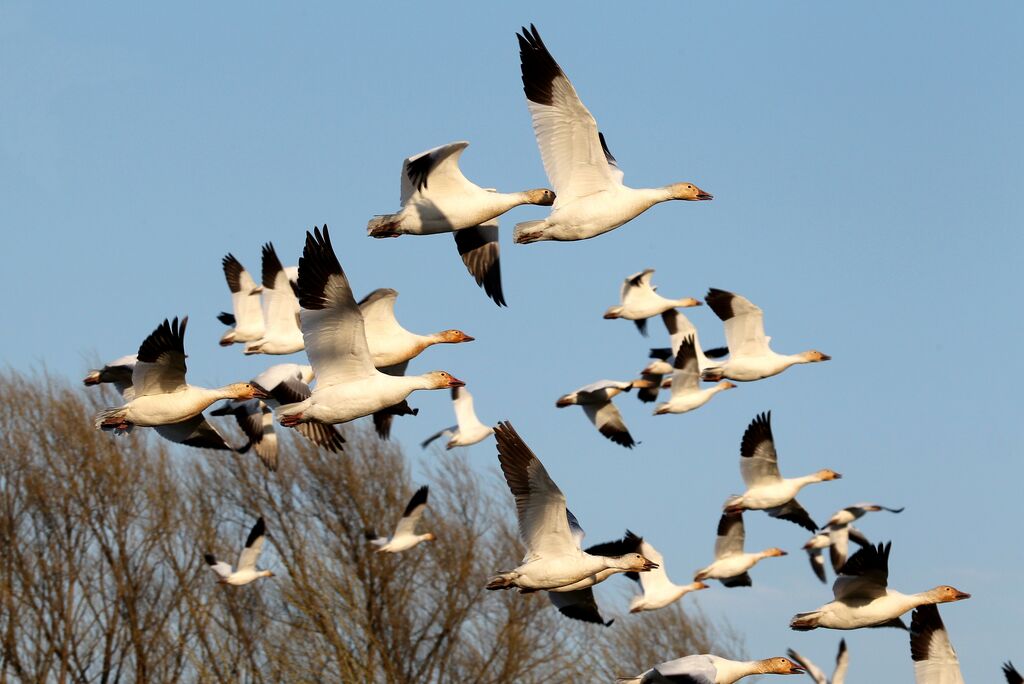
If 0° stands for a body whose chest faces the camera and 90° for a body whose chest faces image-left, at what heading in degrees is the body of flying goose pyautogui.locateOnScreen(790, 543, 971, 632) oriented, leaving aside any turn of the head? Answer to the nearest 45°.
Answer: approximately 270°

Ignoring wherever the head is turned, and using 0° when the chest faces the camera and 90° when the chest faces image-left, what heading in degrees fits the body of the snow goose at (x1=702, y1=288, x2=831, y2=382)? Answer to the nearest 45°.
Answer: approximately 270°

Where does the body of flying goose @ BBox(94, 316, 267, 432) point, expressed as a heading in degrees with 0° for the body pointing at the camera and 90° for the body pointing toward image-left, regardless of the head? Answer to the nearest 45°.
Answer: approximately 270°

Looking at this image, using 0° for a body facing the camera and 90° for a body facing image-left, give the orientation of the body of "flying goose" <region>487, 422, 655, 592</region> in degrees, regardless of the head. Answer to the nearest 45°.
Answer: approximately 270°

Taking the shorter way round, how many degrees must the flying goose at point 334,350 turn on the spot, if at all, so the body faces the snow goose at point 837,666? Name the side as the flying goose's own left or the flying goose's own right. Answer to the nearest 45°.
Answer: approximately 45° to the flying goose's own left

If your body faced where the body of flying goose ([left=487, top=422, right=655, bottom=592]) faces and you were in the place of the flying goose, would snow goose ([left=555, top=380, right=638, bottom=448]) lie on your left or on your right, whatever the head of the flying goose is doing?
on your left

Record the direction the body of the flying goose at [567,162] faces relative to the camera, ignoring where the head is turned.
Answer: to the viewer's right

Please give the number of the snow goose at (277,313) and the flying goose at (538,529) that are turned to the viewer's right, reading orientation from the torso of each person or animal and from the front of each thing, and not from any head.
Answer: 2

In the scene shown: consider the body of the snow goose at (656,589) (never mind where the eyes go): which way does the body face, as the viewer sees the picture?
to the viewer's right

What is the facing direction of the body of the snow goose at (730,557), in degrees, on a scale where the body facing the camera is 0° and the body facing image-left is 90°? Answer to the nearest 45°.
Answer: approximately 270°

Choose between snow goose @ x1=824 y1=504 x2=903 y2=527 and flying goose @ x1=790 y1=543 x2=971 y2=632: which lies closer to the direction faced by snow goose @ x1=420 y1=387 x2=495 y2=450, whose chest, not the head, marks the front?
the snow goose

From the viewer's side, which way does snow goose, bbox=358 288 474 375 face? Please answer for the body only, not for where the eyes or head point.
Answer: to the viewer's right
